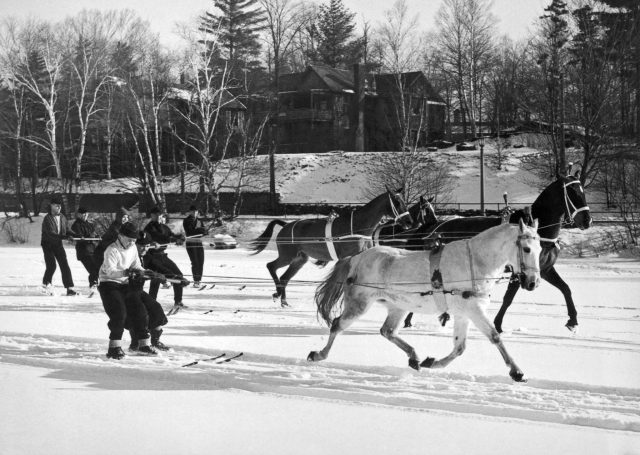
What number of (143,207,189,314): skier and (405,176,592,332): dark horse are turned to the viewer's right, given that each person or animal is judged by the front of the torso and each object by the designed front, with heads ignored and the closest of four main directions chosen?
2

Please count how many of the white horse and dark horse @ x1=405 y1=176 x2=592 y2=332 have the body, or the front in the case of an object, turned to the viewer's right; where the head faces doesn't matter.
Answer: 2

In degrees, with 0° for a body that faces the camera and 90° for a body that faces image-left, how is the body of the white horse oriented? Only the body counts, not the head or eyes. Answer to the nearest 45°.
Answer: approximately 270°

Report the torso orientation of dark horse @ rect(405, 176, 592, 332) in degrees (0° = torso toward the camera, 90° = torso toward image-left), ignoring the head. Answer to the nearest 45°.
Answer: approximately 270°

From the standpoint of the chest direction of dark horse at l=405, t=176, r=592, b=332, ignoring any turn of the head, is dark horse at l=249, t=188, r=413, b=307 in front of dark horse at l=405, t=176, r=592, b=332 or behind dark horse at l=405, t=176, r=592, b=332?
behind

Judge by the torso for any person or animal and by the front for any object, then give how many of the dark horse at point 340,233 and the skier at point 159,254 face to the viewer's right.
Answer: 2

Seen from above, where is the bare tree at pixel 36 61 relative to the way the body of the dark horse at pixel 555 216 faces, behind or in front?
behind

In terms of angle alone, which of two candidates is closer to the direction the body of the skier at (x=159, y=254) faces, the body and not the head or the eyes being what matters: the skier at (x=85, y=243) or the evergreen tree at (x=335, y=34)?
the evergreen tree

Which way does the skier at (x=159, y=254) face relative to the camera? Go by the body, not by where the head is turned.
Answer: to the viewer's right

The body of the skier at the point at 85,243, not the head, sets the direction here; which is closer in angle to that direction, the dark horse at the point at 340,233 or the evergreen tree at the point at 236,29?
the dark horse

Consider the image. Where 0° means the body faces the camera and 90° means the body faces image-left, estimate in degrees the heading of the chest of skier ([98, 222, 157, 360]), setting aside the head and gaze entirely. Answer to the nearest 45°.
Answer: approximately 315°

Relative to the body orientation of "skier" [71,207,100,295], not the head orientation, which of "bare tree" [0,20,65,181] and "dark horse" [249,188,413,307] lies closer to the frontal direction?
the dark horse
